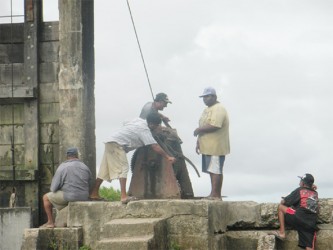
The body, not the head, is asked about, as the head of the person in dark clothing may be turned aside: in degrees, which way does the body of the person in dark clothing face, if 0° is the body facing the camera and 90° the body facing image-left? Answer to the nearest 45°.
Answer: approximately 135°

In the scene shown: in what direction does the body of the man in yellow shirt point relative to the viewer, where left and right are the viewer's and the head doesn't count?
facing to the left of the viewer

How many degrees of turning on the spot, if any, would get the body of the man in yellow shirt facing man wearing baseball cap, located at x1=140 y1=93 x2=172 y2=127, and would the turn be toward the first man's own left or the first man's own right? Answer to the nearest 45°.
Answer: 0° — they already face them

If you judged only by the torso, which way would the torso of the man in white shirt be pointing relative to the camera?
to the viewer's right

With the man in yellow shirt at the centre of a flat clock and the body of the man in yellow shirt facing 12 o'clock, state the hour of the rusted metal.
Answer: The rusted metal is roughly at 12 o'clock from the man in yellow shirt.

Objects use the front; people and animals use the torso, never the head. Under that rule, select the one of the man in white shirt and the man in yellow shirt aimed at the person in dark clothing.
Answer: the man in white shirt
